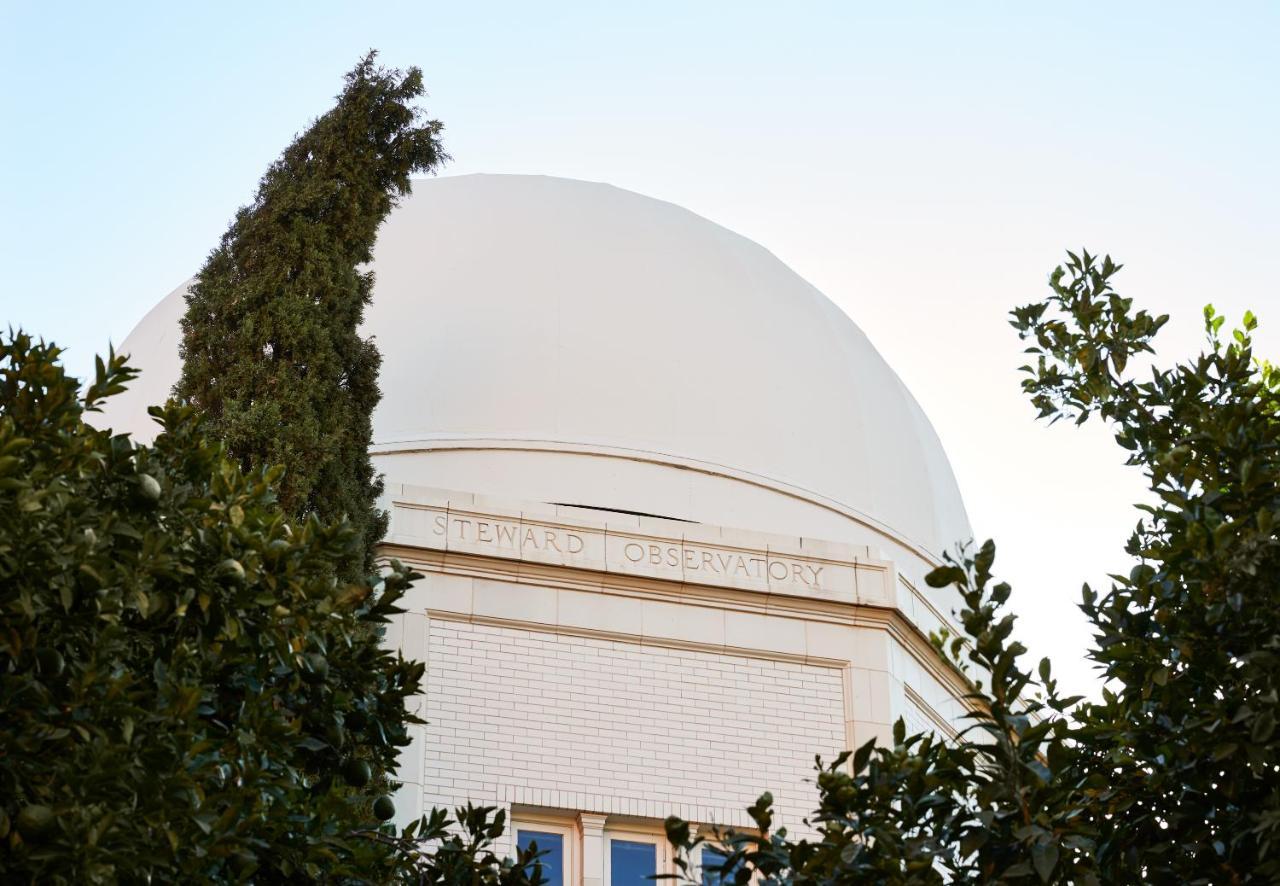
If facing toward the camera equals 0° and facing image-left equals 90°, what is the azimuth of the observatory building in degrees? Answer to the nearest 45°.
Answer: approximately 0°

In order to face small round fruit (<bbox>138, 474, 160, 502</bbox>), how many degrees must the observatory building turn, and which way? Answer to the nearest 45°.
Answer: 0° — it already faces it

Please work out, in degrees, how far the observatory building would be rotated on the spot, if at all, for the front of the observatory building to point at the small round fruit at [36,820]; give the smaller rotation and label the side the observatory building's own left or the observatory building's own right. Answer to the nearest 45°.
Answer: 0° — it already faces it

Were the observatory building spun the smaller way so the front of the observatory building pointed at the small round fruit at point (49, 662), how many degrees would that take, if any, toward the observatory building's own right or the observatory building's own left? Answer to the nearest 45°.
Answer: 0° — it already faces it

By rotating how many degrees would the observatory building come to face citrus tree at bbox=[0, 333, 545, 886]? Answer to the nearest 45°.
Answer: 0° — it already faces it
